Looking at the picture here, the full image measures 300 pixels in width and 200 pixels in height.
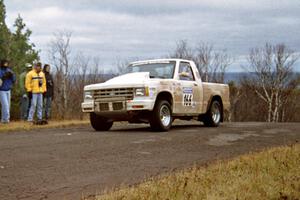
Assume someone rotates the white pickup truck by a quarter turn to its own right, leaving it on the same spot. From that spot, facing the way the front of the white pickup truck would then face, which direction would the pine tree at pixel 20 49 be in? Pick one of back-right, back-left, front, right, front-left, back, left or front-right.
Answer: front

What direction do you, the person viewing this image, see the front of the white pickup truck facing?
facing the viewer and to the left of the viewer

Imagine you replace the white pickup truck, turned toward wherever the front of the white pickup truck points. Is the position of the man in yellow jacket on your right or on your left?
on your right

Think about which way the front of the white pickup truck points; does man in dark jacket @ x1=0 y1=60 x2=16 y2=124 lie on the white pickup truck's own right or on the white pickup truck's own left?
on the white pickup truck's own right

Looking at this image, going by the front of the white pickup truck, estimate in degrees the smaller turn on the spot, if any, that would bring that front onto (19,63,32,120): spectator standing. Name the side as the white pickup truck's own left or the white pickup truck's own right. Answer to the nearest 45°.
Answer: approximately 90° to the white pickup truck's own right
